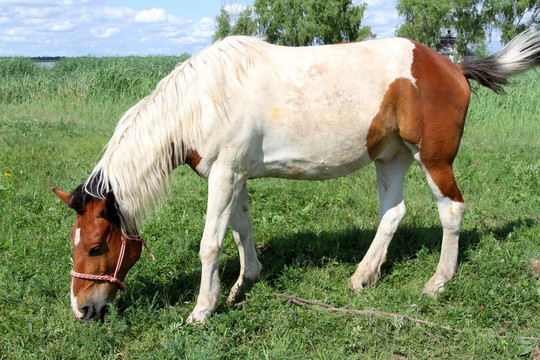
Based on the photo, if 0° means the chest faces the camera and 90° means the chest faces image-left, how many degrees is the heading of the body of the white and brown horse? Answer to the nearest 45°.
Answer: approximately 90°

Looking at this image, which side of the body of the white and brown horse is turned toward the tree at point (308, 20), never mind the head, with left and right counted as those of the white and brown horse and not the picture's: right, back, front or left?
right

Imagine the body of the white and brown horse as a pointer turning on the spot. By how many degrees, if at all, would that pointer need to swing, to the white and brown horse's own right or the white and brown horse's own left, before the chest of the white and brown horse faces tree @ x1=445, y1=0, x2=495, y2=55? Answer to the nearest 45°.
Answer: approximately 90° to the white and brown horse's own right

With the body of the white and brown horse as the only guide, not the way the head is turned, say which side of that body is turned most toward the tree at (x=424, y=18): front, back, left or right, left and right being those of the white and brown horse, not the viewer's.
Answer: right

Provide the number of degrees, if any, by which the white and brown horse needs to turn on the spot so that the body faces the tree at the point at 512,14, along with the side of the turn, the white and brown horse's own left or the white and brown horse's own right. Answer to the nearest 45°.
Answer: approximately 135° to the white and brown horse's own right
